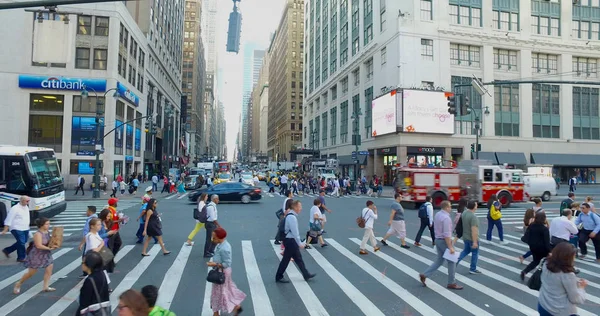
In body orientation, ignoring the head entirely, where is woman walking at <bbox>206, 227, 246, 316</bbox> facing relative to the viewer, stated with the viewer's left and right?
facing to the left of the viewer

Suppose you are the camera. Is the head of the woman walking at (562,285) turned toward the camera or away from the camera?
away from the camera

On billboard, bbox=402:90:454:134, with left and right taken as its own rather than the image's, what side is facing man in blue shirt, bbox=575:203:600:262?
front

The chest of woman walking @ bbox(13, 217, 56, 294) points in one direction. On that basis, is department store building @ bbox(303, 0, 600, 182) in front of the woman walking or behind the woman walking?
in front

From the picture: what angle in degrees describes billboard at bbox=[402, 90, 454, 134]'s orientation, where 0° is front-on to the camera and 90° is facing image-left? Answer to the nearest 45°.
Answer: approximately 0°

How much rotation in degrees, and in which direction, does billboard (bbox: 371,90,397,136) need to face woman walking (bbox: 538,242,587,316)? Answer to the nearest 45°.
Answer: approximately 45° to its left

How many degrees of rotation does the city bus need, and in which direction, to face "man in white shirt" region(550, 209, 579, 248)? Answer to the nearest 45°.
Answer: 0° — it already faces them

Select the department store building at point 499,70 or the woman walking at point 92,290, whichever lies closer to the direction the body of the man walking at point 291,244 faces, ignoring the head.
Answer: the department store building

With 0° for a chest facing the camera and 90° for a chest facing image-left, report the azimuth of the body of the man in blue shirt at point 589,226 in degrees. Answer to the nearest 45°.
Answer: approximately 45°

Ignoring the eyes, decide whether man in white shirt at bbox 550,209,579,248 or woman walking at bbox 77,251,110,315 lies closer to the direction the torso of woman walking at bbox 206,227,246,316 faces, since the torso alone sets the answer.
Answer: the woman walking

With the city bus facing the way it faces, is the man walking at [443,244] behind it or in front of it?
in front

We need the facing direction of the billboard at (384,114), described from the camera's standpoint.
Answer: facing the viewer and to the left of the viewer

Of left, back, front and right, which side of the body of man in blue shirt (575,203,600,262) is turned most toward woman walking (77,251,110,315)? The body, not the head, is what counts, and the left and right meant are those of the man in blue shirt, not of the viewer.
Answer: front
